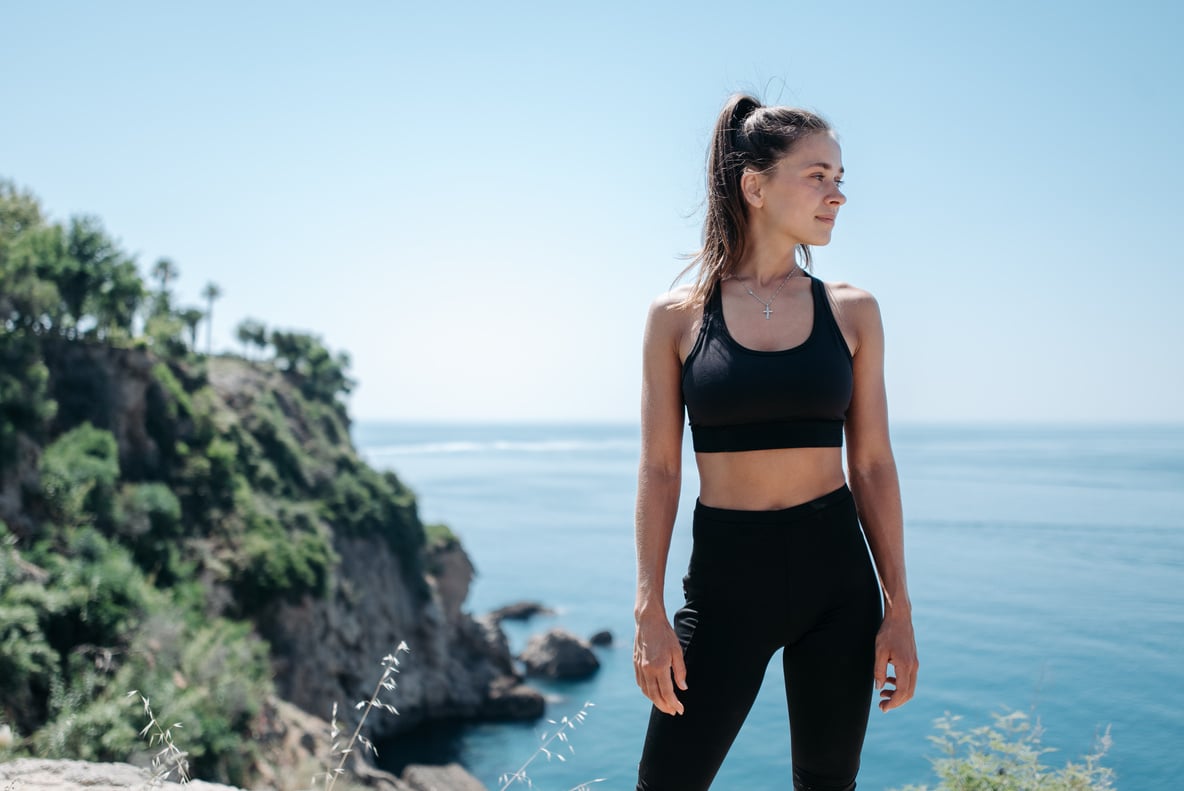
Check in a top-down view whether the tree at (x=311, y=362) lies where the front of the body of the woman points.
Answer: no

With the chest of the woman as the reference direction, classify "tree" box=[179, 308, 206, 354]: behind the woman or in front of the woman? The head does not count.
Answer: behind

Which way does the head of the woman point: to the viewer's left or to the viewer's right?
to the viewer's right

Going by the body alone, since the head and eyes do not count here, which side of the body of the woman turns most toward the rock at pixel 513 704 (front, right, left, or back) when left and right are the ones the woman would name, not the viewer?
back

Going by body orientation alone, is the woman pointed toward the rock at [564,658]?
no

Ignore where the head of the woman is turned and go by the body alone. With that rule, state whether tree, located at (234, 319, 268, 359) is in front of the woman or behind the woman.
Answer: behind

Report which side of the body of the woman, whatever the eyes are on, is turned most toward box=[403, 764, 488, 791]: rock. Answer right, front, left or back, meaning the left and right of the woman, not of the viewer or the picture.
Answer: back

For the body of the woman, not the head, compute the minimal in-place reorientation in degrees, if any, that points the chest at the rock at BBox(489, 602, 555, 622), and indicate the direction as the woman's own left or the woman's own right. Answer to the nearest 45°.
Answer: approximately 180°

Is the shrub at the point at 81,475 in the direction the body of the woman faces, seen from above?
no

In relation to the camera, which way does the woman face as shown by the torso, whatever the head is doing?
toward the camera
